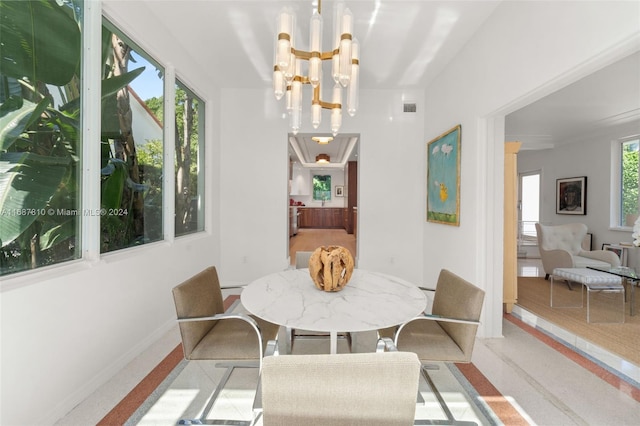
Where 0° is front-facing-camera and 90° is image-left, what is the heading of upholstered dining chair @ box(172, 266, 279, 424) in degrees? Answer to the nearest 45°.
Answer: approximately 315°

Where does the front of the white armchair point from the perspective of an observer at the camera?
facing the viewer and to the right of the viewer

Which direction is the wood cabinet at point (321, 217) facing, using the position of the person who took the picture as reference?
facing the viewer

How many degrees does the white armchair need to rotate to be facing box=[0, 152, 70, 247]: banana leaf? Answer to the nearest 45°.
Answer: approximately 45° to its right

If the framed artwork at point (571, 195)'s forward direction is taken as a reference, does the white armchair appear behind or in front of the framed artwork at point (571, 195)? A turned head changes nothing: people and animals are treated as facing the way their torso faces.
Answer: in front

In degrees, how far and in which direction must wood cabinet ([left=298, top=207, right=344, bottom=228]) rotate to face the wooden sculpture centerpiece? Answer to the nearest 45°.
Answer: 0° — it already faces it

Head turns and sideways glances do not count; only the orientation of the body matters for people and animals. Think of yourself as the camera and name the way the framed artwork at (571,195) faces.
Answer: facing the viewer and to the left of the viewer

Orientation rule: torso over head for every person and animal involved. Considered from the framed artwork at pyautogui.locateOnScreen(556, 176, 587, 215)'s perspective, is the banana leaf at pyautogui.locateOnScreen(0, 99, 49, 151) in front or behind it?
in front

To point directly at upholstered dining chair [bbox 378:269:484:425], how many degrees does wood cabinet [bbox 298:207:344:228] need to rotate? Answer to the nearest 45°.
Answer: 0° — it already faces it

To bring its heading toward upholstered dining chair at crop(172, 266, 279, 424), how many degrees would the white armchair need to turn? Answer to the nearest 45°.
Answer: approximately 45° to its right

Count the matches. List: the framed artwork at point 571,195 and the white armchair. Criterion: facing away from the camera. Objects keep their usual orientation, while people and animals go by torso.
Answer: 0

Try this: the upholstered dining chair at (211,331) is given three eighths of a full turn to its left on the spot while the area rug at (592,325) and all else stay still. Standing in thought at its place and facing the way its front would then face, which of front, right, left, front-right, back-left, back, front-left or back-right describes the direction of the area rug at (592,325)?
right
